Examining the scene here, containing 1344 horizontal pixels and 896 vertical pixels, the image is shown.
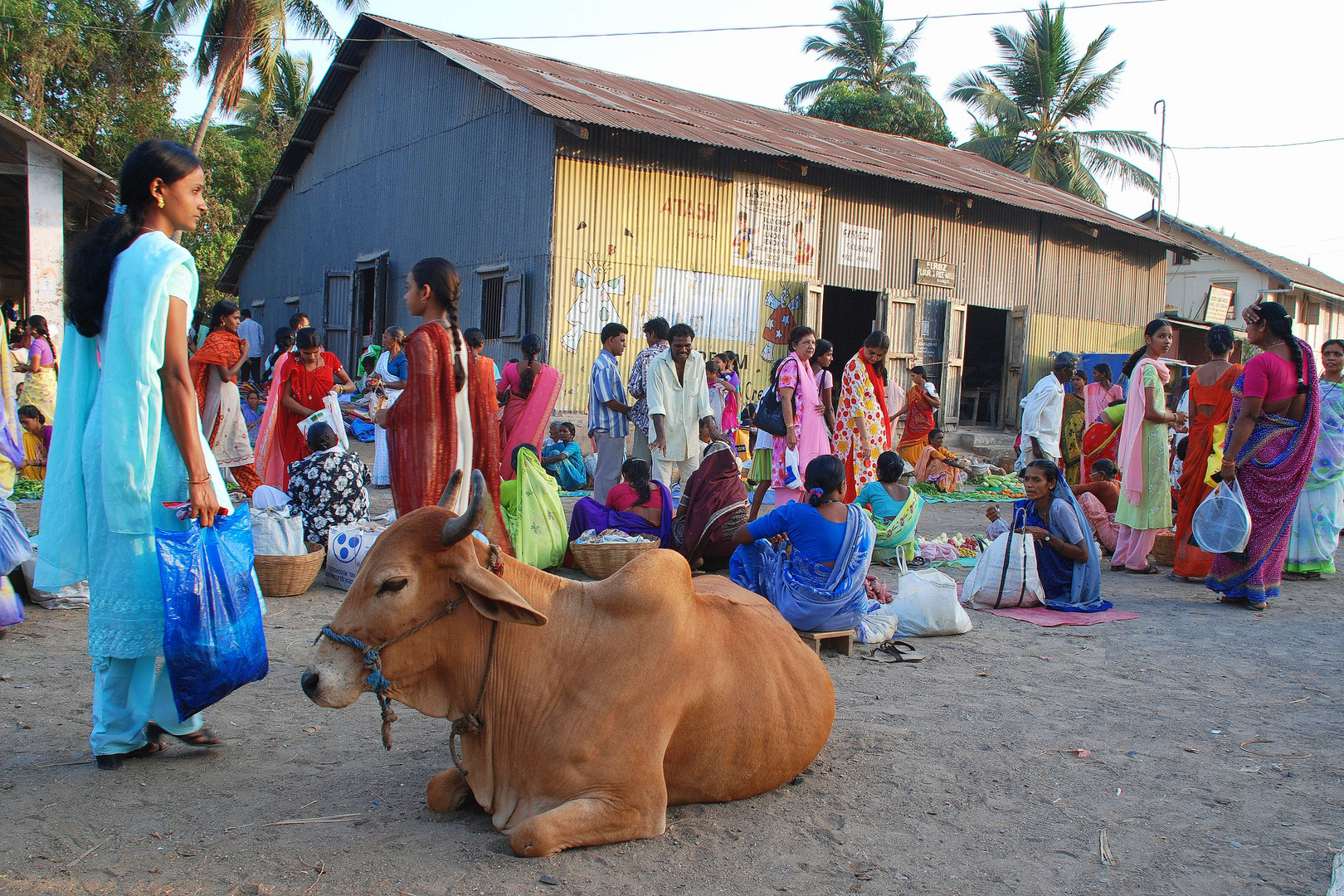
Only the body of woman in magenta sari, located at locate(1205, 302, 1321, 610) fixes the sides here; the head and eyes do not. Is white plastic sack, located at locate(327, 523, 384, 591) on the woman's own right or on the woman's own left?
on the woman's own left

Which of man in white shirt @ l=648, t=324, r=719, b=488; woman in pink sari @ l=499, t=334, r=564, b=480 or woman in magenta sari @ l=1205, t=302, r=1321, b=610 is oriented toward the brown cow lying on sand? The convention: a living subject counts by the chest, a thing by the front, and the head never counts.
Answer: the man in white shirt

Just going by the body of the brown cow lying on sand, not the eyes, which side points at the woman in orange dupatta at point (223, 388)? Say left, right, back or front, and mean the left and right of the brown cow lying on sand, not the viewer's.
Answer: right

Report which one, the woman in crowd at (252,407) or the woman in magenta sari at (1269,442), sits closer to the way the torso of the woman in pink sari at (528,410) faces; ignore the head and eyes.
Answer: the woman in crowd

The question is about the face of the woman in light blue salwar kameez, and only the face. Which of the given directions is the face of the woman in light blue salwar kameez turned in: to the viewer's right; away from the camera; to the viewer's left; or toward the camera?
to the viewer's right

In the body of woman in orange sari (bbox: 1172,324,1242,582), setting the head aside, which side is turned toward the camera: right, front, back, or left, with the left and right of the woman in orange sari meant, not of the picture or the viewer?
back

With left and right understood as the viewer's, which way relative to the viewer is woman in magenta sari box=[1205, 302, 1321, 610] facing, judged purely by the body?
facing away from the viewer and to the left of the viewer

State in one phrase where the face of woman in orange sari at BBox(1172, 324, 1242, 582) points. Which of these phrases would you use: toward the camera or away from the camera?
away from the camera

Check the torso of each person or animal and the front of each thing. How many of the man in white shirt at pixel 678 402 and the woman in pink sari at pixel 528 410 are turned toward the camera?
1

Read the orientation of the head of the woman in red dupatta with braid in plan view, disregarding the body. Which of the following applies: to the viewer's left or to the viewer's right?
to the viewer's left

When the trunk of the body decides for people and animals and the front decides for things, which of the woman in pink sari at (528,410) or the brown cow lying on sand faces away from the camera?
the woman in pink sari

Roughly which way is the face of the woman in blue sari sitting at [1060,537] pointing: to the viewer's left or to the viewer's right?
to the viewer's left
